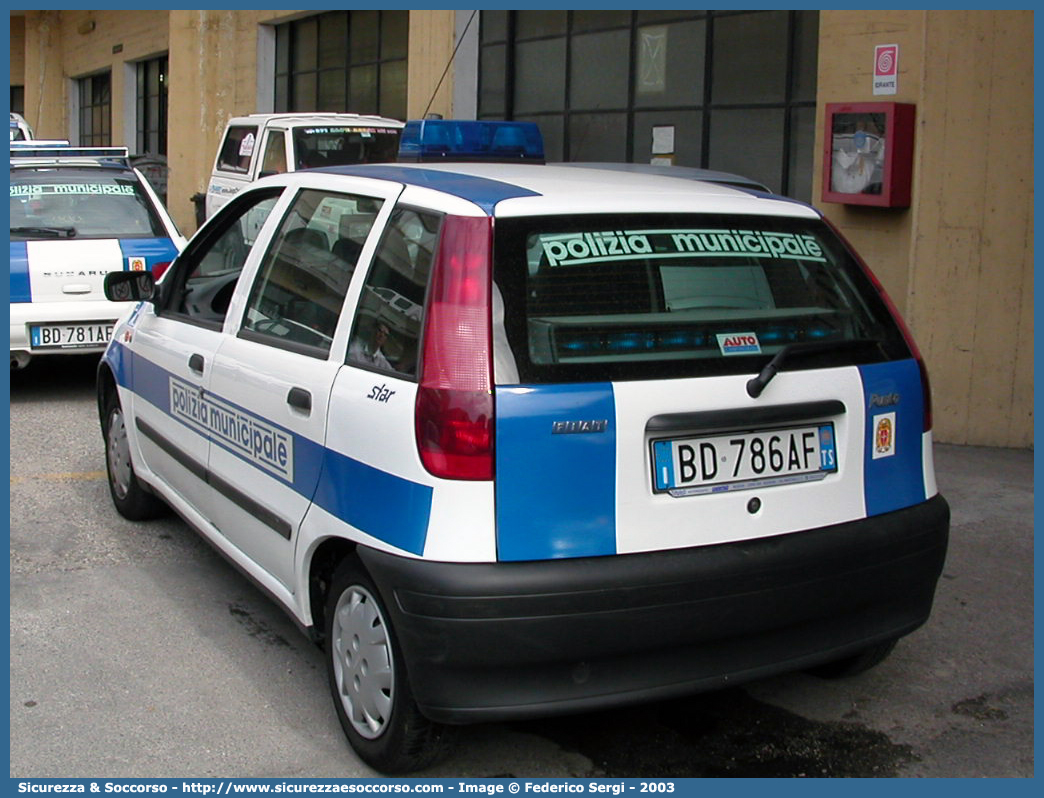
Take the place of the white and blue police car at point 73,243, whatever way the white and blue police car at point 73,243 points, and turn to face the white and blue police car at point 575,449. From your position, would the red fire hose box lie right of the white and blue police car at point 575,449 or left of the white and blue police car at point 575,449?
left

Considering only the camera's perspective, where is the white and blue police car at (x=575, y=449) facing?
facing away from the viewer and to the left of the viewer

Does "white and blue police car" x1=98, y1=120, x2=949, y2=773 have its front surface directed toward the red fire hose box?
no

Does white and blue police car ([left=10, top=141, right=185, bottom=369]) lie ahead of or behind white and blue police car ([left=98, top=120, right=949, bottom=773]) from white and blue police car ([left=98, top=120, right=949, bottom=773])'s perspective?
ahead

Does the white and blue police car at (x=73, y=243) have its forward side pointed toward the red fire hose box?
no

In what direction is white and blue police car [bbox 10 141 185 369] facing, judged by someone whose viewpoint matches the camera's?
facing away from the viewer

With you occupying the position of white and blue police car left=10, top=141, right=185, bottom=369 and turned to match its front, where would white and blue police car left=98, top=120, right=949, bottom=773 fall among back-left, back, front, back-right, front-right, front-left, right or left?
back

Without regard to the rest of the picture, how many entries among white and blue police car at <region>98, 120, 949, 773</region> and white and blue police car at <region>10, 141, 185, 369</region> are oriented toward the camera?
0
